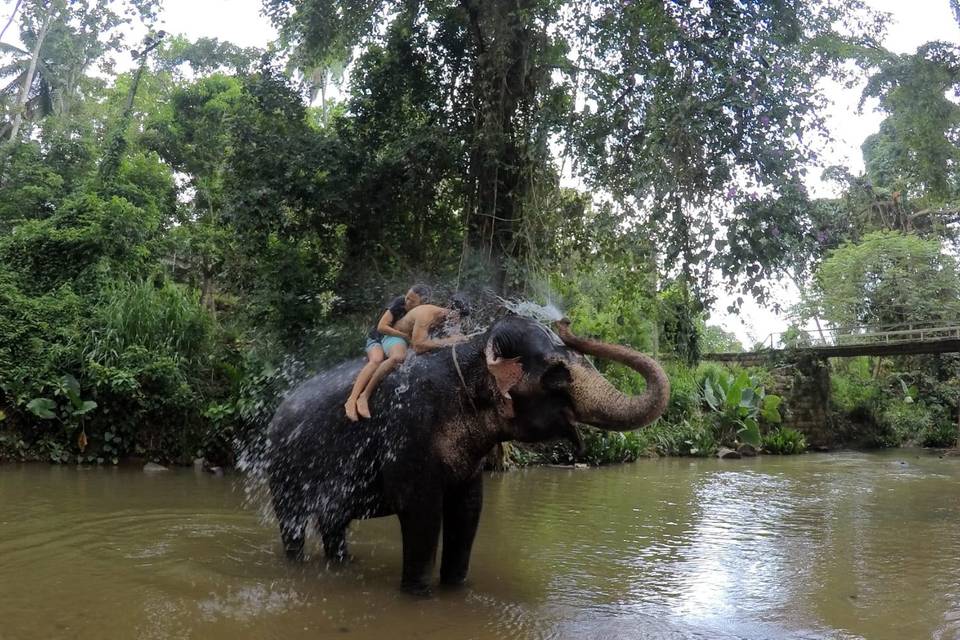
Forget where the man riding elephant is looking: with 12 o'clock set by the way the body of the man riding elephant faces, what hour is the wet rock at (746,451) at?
The wet rock is roughly at 10 o'clock from the man riding elephant.

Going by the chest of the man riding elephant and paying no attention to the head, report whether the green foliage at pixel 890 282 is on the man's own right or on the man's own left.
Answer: on the man's own left

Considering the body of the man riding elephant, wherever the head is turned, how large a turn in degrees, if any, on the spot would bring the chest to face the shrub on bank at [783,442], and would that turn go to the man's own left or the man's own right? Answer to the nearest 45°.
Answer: approximately 45° to the man's own left

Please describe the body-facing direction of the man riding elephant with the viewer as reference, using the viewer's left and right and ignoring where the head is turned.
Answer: facing to the right of the viewer

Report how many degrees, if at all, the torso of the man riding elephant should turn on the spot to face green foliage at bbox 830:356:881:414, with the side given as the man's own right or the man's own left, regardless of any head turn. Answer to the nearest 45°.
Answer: approximately 45° to the man's own left

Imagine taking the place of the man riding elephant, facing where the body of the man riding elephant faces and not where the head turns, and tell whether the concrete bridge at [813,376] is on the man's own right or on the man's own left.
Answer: on the man's own left

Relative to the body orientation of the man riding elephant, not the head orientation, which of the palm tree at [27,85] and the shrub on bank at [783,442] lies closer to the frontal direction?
the shrub on bank

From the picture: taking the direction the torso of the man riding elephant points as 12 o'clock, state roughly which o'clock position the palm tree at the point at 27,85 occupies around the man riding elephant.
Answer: The palm tree is roughly at 8 o'clock from the man riding elephant.

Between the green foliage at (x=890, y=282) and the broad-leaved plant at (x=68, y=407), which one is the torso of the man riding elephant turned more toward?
the green foliage
